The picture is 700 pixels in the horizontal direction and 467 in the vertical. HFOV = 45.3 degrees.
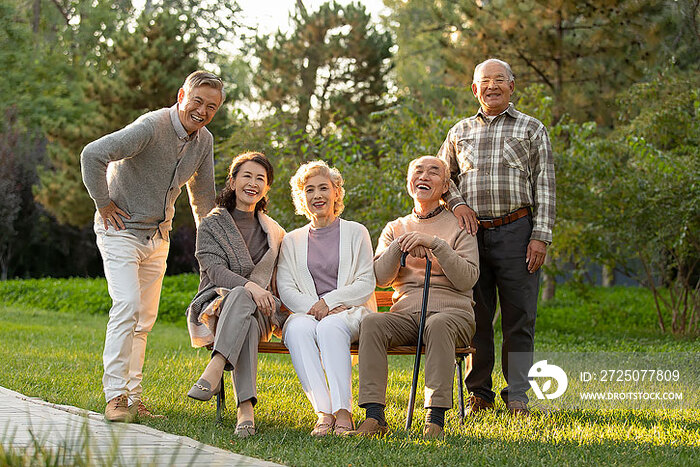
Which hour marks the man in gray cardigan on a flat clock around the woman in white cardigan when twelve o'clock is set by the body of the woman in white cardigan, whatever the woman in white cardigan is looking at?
The man in gray cardigan is roughly at 3 o'clock from the woman in white cardigan.

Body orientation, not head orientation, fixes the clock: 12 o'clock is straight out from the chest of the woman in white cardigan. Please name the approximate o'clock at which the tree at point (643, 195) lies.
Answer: The tree is roughly at 7 o'clock from the woman in white cardigan.

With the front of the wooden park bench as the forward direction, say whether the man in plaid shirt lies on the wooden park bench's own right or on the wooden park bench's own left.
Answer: on the wooden park bench's own left

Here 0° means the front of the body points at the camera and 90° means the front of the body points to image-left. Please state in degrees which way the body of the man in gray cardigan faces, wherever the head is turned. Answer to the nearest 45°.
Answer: approximately 315°

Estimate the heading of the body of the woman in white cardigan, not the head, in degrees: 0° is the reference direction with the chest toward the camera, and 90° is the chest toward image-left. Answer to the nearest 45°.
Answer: approximately 0°

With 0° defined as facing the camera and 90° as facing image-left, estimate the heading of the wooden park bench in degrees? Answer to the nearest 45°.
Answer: approximately 0°

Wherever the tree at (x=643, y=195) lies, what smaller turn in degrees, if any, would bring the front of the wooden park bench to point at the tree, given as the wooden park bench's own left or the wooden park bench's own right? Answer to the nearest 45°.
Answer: approximately 135° to the wooden park bench's own left

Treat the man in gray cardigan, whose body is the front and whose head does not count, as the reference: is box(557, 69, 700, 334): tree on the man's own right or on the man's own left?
on the man's own left

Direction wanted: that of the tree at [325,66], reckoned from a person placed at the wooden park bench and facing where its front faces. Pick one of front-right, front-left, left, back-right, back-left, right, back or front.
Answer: back
